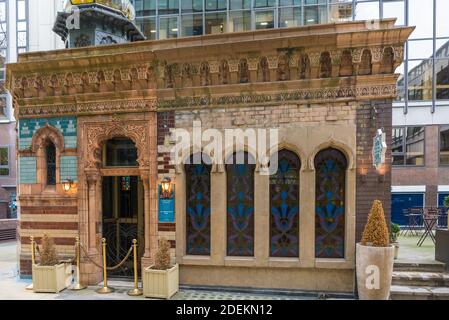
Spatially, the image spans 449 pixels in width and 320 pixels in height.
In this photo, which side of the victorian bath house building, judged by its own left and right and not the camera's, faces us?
front

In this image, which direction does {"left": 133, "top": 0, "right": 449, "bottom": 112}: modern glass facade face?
toward the camera

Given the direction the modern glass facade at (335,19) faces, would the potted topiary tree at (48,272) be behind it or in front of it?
in front

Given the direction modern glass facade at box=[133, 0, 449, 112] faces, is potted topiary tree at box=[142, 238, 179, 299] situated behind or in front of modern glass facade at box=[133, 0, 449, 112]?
in front

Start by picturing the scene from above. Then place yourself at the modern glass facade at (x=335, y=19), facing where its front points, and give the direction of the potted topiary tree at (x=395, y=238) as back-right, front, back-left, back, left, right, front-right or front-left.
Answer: front

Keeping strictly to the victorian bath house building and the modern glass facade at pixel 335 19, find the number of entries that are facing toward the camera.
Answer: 2

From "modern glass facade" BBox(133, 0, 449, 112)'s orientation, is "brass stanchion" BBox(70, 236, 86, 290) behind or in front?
in front

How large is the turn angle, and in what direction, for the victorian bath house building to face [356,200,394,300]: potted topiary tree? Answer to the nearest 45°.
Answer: approximately 45° to its left

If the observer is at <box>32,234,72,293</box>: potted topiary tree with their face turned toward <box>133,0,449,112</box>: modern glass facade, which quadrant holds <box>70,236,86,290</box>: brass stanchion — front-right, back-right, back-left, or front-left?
front-right

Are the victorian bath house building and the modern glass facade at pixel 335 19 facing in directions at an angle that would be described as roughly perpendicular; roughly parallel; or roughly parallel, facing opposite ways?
roughly parallel
